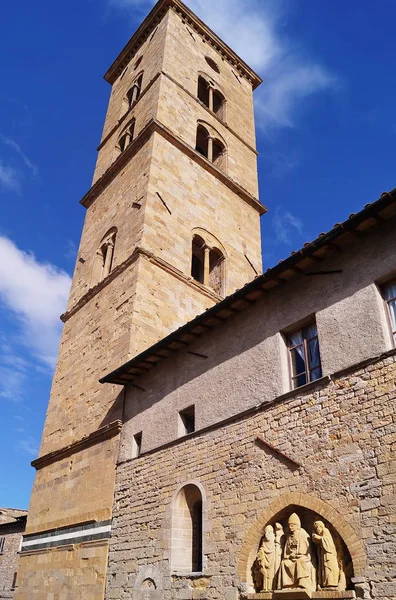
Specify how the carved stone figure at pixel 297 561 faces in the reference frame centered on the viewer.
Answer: facing the viewer and to the left of the viewer

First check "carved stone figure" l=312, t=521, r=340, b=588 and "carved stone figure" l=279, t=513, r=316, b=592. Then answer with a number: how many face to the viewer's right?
0
